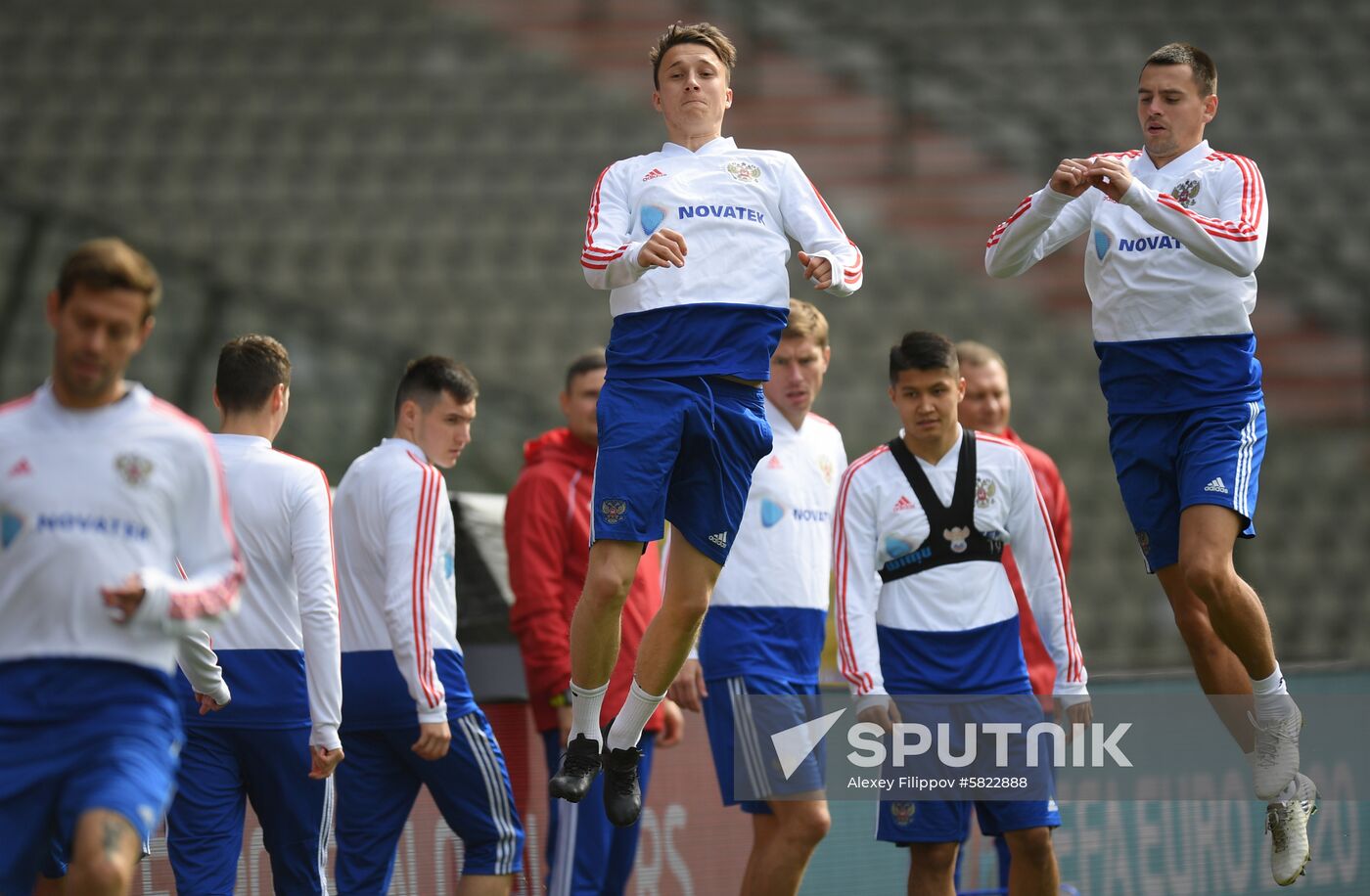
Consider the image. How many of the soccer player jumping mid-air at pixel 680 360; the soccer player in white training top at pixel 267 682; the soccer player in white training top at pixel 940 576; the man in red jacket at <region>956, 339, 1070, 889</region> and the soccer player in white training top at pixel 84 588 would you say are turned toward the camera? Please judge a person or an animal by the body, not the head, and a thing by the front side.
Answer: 4

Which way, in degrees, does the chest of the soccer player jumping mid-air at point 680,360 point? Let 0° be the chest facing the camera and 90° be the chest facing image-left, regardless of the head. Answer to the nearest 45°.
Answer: approximately 0°

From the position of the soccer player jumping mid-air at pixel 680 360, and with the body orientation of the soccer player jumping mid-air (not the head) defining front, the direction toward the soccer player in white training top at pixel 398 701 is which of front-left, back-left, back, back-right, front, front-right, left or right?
back-right

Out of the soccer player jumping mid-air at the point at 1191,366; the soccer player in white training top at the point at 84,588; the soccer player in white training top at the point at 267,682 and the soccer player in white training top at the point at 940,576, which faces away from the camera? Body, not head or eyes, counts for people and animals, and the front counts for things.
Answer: the soccer player in white training top at the point at 267,682

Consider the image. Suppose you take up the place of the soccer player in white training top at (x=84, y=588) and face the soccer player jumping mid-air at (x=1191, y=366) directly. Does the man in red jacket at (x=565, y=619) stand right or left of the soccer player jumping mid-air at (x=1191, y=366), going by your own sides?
left

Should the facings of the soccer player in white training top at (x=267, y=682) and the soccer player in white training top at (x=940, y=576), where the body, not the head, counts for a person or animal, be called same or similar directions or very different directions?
very different directions

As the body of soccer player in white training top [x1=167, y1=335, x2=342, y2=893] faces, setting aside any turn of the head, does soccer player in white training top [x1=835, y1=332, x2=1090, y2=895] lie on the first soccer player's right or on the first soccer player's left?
on the first soccer player's right

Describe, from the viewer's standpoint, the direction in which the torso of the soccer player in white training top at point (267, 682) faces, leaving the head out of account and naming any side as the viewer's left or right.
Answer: facing away from the viewer
